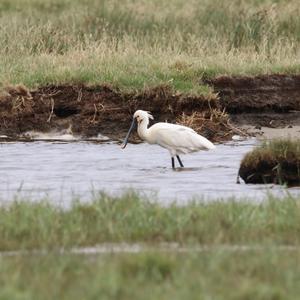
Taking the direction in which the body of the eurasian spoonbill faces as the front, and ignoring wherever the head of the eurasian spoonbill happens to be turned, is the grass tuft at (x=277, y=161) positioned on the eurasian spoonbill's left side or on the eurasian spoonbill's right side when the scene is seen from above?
on the eurasian spoonbill's left side

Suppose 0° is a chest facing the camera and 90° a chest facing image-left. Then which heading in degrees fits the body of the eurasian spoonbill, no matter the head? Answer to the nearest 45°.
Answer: approximately 90°
